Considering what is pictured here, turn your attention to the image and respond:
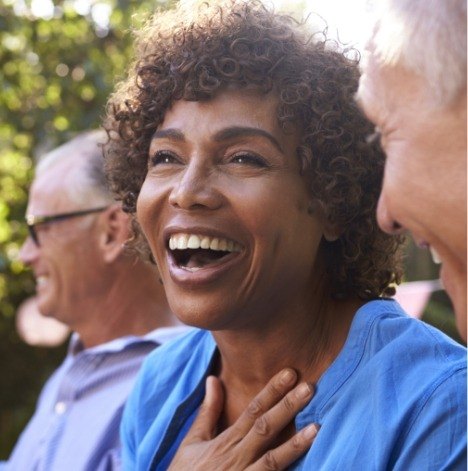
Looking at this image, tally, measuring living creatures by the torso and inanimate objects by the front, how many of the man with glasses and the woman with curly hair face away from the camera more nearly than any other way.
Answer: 0

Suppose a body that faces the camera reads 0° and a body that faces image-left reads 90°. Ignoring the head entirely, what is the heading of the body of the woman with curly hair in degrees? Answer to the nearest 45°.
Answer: approximately 45°

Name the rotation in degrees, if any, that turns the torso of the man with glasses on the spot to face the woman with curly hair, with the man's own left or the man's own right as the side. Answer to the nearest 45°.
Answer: approximately 45° to the man's own left

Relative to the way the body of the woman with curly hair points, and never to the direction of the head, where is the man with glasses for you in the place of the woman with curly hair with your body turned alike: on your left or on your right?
on your right

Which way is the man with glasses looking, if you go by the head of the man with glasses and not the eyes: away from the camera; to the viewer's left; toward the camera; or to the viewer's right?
to the viewer's left

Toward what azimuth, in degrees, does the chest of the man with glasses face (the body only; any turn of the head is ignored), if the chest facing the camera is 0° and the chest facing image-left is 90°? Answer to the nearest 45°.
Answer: approximately 45°
